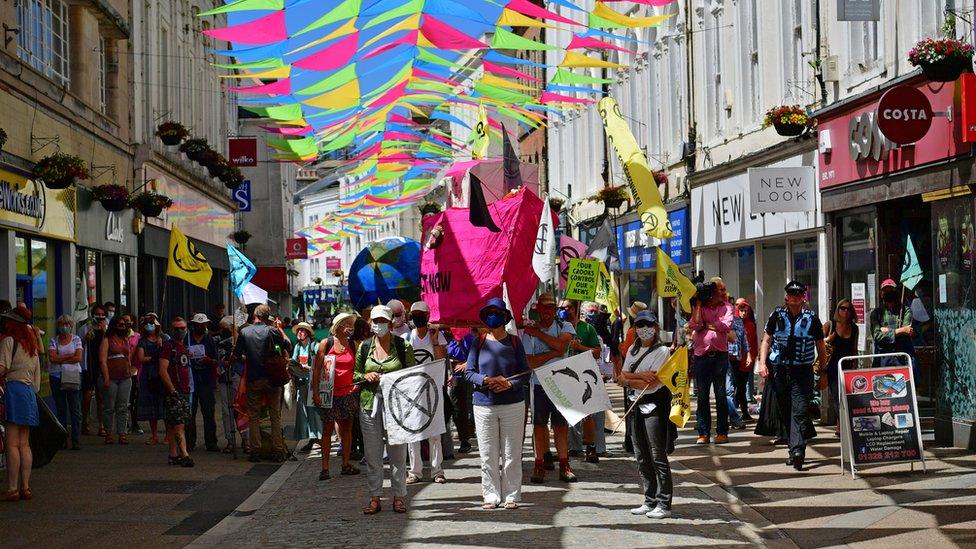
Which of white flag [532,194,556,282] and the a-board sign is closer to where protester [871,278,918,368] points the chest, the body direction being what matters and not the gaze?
the a-board sign

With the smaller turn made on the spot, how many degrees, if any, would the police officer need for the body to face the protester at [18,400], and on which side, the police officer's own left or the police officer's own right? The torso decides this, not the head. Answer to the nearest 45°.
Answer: approximately 90° to the police officer's own right

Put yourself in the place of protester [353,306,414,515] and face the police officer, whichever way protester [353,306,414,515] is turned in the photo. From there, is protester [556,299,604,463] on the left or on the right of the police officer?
left

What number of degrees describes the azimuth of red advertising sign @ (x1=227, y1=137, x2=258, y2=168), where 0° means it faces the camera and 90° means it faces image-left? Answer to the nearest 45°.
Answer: approximately 0°

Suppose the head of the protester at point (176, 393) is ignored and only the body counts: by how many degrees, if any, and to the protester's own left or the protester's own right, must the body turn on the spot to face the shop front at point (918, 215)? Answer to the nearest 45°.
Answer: approximately 45° to the protester's own left

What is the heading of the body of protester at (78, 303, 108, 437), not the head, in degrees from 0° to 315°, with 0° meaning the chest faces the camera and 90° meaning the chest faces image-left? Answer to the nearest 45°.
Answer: approximately 315°

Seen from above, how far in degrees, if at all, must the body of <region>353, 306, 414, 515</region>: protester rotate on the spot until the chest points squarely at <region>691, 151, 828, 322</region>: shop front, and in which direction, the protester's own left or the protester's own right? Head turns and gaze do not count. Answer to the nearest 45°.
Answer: approximately 135° to the protester's own left

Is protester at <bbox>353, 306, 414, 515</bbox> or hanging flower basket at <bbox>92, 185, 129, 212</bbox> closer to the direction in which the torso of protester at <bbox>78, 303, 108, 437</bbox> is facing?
the protester

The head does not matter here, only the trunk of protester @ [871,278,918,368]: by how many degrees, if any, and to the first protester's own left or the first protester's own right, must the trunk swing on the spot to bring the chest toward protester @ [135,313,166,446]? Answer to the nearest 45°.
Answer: approximately 90° to the first protester's own right
